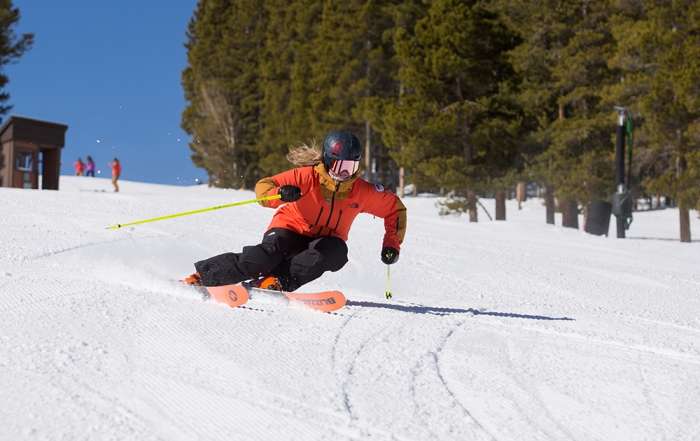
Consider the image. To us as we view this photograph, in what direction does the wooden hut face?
facing the viewer and to the right of the viewer

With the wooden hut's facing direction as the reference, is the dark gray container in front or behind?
in front

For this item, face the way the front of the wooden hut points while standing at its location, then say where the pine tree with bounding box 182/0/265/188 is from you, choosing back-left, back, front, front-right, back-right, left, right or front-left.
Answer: left

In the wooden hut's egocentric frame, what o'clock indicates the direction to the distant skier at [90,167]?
The distant skier is roughly at 8 o'clock from the wooden hut.

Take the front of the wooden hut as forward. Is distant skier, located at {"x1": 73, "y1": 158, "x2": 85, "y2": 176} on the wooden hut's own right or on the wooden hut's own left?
on the wooden hut's own left

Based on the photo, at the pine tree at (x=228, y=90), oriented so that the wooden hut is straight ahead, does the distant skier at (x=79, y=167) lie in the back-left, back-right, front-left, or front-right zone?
front-right
